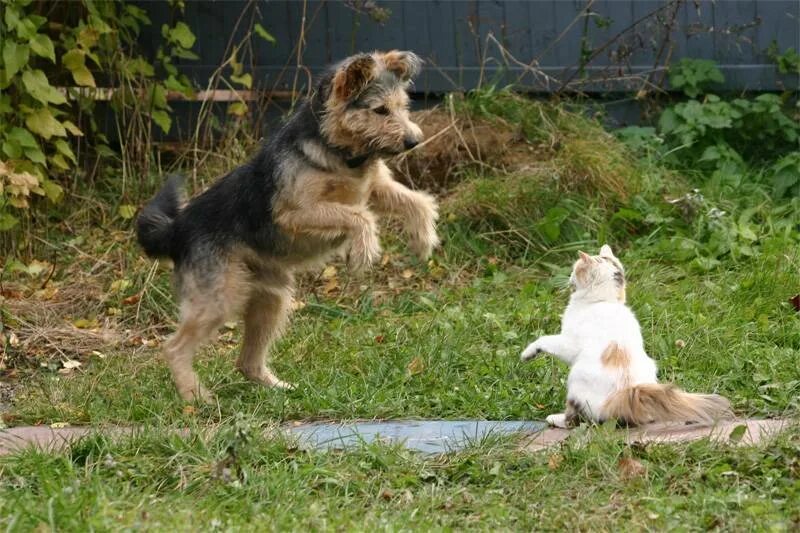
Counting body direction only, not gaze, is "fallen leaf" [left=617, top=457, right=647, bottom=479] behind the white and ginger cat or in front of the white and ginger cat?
behind

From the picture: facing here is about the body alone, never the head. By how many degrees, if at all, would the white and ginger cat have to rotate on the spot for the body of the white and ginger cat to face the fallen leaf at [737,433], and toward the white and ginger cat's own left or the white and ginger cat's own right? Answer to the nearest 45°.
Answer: approximately 180°

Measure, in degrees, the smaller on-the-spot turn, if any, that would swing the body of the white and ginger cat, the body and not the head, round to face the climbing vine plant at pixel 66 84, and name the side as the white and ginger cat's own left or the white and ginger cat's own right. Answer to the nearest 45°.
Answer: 0° — it already faces it

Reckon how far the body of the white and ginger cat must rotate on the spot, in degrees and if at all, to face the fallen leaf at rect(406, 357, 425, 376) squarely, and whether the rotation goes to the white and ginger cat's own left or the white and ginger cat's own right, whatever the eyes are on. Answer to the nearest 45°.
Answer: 0° — it already faces it

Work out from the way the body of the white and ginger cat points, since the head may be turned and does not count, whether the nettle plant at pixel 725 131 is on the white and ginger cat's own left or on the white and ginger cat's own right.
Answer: on the white and ginger cat's own right

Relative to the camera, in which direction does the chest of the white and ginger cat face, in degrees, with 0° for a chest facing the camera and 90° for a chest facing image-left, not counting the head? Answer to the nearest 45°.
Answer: approximately 135°

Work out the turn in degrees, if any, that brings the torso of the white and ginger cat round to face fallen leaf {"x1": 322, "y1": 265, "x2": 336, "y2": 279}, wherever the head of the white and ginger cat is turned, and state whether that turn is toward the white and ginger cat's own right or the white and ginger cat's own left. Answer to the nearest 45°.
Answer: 0° — it already faces it

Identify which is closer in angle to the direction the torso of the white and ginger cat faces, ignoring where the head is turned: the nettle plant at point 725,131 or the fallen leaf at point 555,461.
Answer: the nettle plant
